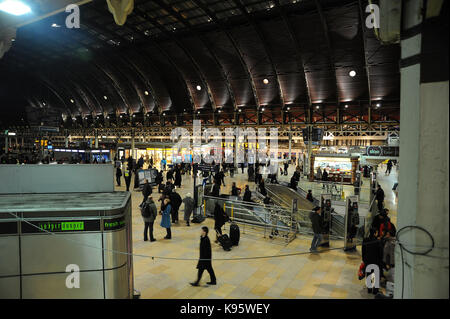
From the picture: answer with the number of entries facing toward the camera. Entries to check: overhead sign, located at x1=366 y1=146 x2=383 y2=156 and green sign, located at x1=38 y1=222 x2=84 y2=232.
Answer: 2

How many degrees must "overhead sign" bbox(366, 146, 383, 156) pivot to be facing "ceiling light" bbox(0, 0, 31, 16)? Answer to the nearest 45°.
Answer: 0° — it already faces it

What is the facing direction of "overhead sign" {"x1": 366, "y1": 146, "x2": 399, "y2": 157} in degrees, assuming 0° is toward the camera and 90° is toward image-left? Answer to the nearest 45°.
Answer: approximately 0°

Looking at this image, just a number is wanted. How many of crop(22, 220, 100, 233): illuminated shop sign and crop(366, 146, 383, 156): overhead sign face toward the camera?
2

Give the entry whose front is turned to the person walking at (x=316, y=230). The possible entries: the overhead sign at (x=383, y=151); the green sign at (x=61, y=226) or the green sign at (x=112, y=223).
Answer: the overhead sign

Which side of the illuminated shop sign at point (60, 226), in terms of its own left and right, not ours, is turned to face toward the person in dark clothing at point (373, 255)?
left

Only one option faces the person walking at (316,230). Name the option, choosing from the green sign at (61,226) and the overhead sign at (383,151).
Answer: the overhead sign
